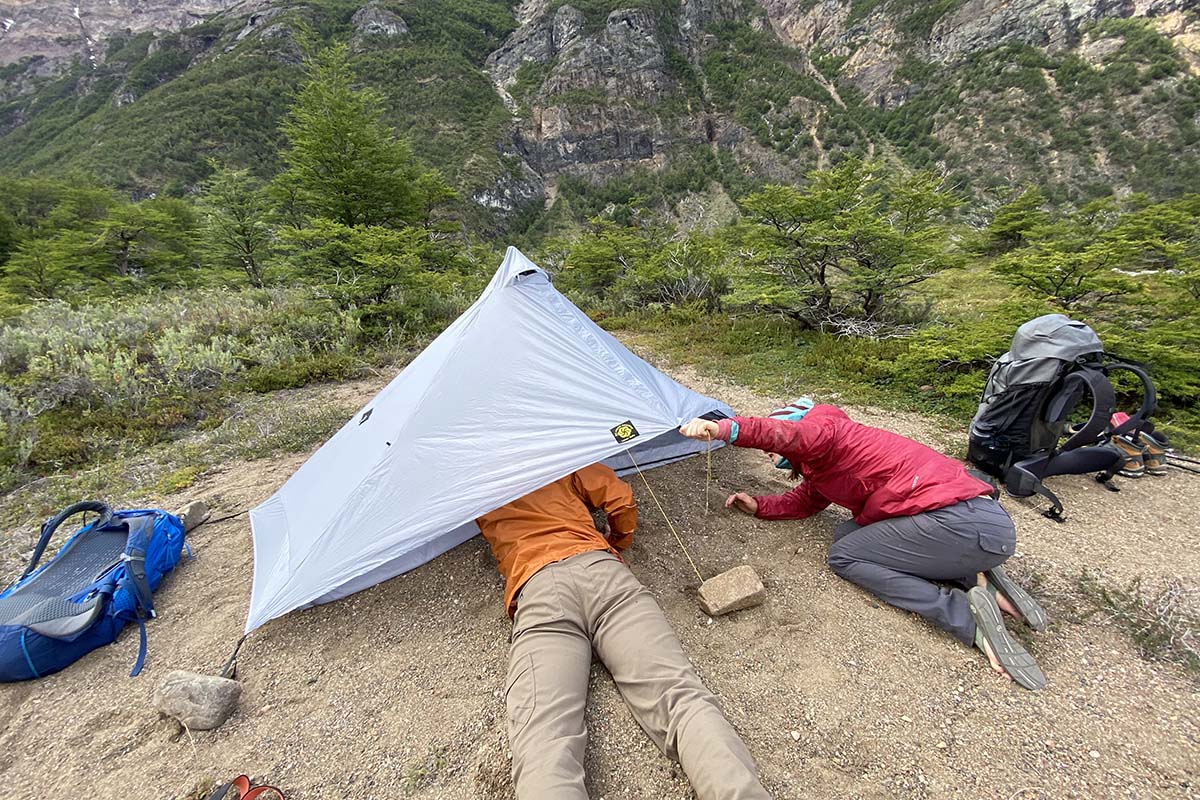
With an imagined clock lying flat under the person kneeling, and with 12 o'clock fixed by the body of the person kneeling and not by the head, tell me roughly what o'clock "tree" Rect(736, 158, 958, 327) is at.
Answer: The tree is roughly at 3 o'clock from the person kneeling.

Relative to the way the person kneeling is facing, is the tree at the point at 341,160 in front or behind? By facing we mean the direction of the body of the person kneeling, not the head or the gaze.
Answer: in front

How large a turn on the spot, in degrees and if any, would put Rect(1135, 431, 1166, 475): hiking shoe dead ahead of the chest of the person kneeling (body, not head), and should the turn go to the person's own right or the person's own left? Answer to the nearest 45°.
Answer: approximately 135° to the person's own right

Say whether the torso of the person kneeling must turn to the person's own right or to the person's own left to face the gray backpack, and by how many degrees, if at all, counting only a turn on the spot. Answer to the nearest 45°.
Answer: approximately 135° to the person's own right

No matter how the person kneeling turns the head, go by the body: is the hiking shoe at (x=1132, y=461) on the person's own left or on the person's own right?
on the person's own right

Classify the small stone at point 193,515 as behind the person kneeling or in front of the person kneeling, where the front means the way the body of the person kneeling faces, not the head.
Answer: in front

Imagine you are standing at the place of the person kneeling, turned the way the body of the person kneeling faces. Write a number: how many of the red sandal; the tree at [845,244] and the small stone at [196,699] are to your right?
1

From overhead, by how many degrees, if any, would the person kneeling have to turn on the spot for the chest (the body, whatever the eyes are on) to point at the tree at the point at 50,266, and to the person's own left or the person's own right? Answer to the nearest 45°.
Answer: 0° — they already face it

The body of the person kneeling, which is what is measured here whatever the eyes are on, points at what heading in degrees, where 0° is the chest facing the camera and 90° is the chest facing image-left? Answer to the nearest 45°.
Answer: approximately 90°

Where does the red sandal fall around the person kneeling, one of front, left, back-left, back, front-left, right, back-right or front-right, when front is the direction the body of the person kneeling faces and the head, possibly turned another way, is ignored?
front-left

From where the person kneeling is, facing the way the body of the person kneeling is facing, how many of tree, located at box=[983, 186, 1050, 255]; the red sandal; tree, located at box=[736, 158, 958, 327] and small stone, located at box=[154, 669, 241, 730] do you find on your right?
2

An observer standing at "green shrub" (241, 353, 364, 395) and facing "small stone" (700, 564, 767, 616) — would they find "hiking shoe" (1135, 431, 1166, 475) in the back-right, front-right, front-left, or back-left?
front-left

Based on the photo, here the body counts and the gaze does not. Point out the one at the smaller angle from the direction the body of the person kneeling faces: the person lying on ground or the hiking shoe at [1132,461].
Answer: the person lying on ground
